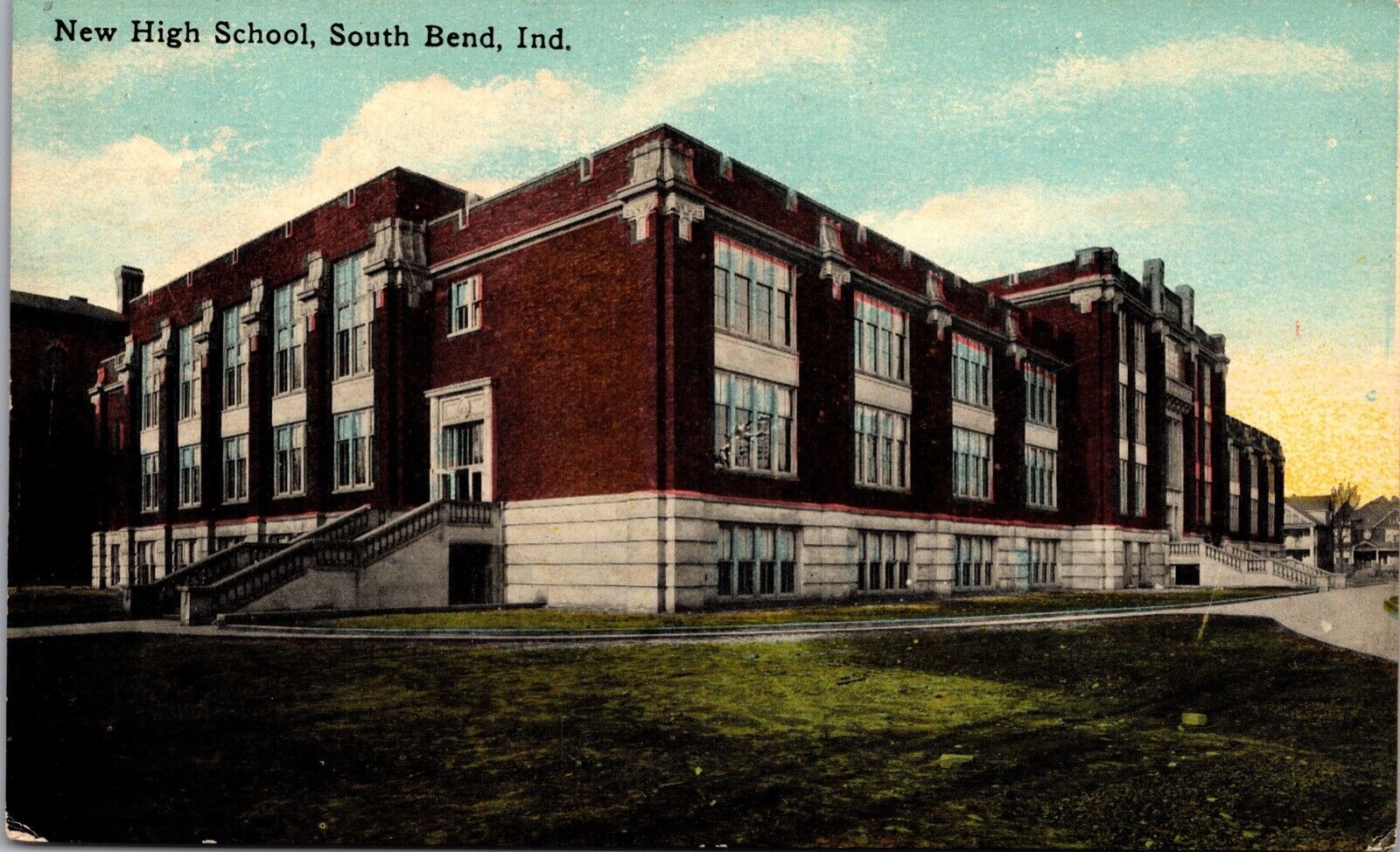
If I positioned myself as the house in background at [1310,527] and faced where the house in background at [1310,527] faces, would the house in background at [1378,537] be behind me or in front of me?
in front

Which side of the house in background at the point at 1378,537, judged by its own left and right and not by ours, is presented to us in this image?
front

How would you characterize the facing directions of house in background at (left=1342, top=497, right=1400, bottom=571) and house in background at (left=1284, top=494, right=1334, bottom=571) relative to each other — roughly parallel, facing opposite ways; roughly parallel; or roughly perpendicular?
roughly parallel

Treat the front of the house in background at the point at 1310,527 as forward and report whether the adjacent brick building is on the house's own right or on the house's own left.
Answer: on the house's own right

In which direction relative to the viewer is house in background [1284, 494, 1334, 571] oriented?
toward the camera

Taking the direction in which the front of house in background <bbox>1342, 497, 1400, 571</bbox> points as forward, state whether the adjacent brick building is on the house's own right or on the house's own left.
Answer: on the house's own right

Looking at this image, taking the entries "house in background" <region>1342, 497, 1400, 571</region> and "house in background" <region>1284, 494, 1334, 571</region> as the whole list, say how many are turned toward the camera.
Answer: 2
